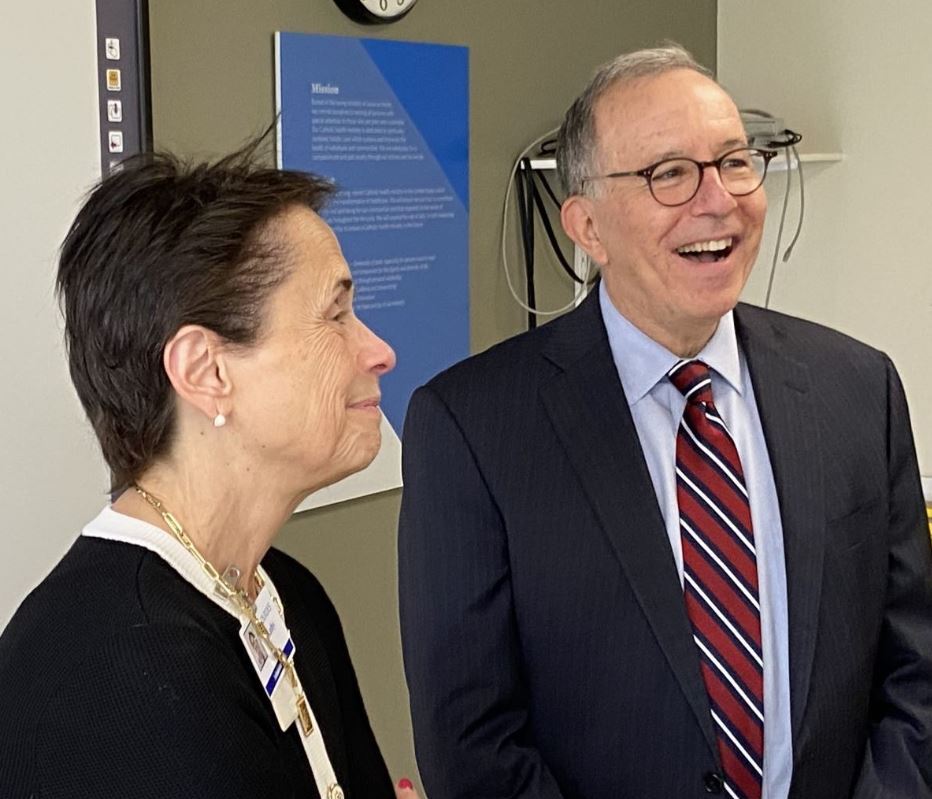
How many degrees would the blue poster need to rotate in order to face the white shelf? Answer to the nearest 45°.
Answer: approximately 90° to its left

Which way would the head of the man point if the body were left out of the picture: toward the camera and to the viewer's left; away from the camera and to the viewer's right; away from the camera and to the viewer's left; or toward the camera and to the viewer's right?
toward the camera and to the viewer's right

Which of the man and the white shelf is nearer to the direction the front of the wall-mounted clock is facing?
the man

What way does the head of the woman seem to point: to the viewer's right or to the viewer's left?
to the viewer's right

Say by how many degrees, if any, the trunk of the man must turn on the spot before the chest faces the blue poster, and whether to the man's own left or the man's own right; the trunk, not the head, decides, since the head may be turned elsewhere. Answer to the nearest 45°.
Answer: approximately 180°

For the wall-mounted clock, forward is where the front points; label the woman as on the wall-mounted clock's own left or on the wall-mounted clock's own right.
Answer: on the wall-mounted clock's own right

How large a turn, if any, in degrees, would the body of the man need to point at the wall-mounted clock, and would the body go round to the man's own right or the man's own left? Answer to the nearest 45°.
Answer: approximately 180°

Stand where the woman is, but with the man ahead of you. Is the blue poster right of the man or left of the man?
left

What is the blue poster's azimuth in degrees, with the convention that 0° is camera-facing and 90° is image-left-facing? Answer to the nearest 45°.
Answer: approximately 315°
